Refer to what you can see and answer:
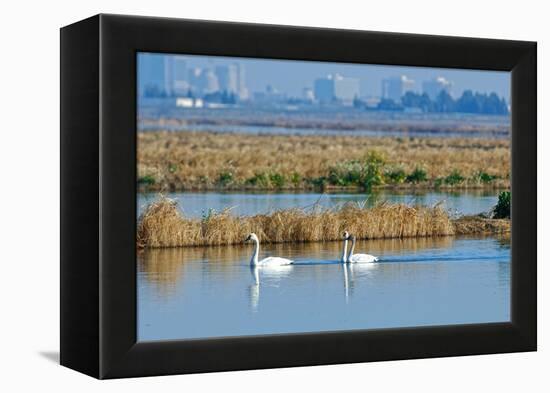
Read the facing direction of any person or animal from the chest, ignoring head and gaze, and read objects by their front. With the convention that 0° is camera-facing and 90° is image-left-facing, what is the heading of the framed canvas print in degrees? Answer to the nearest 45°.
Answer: approximately 315°
